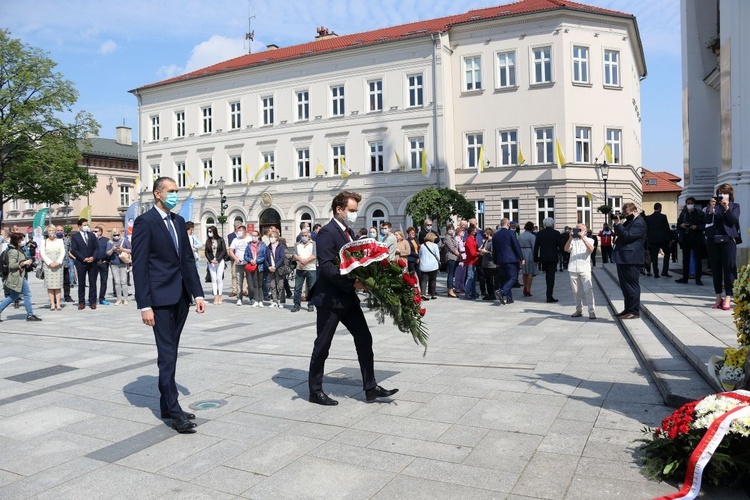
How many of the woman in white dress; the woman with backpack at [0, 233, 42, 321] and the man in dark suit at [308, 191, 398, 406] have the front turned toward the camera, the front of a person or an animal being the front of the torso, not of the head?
1

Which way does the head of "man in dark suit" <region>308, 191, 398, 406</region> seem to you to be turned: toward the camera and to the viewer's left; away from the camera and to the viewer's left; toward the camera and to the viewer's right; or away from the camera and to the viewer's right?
toward the camera and to the viewer's right

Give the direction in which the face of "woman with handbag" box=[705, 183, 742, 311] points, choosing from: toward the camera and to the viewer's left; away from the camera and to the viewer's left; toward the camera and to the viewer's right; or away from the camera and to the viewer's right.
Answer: toward the camera and to the viewer's left

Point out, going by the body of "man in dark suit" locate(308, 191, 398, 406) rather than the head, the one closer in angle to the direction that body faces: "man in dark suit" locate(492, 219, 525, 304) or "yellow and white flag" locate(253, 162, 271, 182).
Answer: the man in dark suit

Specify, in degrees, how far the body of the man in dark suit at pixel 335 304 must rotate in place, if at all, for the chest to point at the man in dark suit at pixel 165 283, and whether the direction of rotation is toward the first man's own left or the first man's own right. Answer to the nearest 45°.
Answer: approximately 180°

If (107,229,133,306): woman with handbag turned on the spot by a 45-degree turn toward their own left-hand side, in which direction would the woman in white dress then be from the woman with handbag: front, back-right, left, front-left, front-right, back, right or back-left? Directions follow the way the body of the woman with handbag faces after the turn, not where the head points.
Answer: right

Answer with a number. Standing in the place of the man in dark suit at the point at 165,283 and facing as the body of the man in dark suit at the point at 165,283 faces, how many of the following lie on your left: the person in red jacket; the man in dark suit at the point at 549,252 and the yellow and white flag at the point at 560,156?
3

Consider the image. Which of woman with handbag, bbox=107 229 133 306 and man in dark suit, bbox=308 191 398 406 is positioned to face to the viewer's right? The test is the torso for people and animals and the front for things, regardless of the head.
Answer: the man in dark suit

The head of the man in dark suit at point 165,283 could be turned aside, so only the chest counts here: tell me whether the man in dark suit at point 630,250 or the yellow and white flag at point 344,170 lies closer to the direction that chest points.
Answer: the man in dark suit

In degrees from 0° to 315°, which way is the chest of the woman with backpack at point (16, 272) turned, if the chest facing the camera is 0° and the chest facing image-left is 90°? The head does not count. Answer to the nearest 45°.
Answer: approximately 270°

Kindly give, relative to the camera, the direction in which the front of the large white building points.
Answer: facing the viewer and to the left of the viewer
